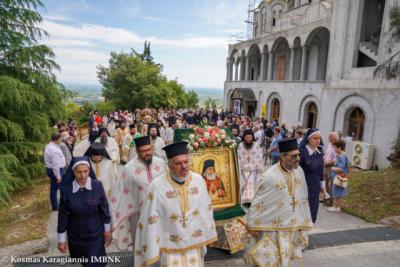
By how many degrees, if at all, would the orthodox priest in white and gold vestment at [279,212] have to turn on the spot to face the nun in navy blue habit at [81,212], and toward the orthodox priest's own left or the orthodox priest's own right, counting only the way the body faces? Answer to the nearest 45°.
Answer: approximately 90° to the orthodox priest's own right

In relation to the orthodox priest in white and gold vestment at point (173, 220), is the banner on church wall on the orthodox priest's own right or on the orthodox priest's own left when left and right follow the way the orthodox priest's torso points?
on the orthodox priest's own left

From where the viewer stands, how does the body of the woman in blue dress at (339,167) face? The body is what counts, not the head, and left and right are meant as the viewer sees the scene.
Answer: facing to the left of the viewer

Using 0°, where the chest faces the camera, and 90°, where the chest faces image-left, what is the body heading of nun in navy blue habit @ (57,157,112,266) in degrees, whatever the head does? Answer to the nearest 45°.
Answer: approximately 0°

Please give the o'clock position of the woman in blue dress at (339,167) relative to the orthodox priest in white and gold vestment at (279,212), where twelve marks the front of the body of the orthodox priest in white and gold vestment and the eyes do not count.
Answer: The woman in blue dress is roughly at 8 o'clock from the orthodox priest in white and gold vestment.
